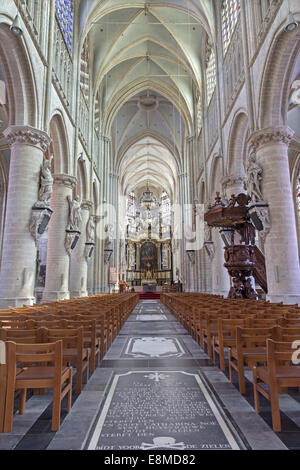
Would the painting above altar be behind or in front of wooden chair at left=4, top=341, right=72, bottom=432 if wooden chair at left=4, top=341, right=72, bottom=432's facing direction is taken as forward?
in front

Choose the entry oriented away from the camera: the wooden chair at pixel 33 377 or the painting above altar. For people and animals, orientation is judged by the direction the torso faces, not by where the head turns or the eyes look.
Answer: the wooden chair

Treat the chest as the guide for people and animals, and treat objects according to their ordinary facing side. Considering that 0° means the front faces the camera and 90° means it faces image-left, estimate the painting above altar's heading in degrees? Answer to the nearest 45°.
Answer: approximately 0°

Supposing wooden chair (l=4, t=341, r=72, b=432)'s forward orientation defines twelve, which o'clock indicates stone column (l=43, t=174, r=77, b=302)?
The stone column is roughly at 12 o'clock from the wooden chair.

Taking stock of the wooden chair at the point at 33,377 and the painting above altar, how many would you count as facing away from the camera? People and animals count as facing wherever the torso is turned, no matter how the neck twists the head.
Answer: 1

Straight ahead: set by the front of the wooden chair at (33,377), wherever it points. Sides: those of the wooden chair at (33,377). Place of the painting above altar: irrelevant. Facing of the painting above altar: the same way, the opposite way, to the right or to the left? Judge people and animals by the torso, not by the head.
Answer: the opposite way

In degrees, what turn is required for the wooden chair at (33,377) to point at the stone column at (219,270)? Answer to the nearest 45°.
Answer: approximately 45° to its right

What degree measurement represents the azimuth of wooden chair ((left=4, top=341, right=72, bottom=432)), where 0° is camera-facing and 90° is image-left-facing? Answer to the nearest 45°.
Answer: approximately 180°

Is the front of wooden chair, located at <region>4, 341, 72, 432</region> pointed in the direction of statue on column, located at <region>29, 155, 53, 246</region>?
yes

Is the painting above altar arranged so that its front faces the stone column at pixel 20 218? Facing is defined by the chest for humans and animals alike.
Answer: yes

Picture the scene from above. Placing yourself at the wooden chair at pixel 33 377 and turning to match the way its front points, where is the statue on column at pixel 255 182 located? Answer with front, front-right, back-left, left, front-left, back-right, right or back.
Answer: front-right
